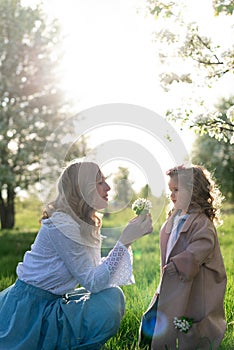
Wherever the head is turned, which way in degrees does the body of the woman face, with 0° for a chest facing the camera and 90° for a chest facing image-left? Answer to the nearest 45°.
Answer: approximately 270°

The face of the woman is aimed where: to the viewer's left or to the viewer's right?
to the viewer's right

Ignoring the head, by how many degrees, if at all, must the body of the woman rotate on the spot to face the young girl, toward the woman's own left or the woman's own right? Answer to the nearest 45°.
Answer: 0° — they already face them

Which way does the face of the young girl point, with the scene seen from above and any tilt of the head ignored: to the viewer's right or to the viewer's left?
to the viewer's left
